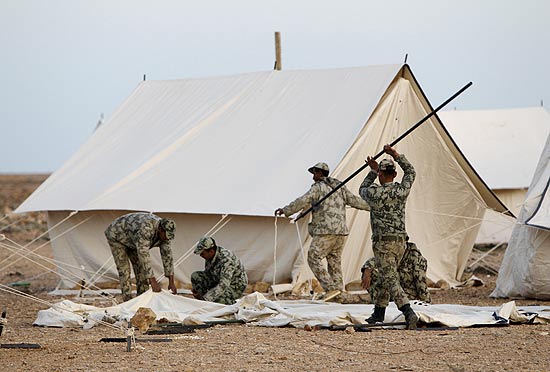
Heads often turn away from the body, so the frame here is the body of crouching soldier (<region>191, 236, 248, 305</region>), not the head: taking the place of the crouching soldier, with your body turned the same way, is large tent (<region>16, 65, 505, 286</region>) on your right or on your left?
on your right

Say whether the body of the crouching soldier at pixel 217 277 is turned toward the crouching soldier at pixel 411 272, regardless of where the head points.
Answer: no

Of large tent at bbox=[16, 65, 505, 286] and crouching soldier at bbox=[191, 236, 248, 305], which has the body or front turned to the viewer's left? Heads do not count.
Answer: the crouching soldier

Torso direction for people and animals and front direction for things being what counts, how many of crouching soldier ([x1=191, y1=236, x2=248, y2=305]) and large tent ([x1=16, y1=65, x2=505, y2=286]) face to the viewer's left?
1

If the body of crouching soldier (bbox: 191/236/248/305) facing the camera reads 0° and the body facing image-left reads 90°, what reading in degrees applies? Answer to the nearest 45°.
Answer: approximately 90°

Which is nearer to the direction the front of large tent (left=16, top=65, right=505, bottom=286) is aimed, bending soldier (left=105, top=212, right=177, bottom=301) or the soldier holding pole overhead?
the soldier holding pole overhead

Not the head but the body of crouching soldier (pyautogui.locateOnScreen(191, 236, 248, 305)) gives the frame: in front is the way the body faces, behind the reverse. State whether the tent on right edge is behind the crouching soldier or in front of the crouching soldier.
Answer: behind

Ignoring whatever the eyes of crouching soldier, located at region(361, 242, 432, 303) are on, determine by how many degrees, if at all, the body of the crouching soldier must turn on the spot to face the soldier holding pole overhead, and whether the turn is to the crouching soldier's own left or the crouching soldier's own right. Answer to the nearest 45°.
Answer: approximately 90° to the crouching soldier's own left

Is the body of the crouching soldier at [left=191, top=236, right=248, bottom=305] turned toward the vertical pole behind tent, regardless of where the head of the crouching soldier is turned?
no

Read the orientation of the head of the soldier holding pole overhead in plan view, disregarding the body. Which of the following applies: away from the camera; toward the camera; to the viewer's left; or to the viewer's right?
away from the camera

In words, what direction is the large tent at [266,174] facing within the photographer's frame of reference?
facing the viewer and to the right of the viewer

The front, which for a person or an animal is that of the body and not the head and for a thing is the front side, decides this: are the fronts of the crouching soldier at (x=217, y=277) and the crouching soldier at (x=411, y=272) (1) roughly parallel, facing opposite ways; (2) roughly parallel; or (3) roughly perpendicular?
roughly parallel

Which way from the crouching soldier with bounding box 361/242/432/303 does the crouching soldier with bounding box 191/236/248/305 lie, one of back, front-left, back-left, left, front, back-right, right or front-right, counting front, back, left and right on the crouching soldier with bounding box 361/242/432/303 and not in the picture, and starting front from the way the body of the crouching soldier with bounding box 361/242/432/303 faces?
front

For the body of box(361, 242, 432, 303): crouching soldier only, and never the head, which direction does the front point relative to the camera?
to the viewer's left

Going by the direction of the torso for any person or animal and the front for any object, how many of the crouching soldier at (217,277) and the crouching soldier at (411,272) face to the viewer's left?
2

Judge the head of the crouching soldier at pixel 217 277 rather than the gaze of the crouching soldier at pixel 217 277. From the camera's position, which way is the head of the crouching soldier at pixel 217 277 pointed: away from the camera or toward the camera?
toward the camera
